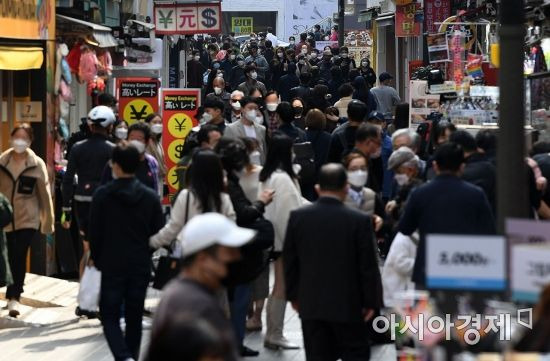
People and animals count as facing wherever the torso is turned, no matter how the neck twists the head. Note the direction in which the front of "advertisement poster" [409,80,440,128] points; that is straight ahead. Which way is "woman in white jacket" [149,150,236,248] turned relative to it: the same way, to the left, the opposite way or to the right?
the opposite way

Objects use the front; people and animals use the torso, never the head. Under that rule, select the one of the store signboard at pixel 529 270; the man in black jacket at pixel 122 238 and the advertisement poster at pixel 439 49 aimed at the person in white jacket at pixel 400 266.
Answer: the advertisement poster

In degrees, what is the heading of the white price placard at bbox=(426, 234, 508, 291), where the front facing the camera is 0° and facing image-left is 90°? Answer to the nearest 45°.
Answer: approximately 0°

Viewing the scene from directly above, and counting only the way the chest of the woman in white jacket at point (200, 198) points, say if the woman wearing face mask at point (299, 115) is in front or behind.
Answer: in front

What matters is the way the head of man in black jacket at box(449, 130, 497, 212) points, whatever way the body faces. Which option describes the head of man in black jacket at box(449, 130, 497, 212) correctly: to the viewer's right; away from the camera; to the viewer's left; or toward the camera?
away from the camera

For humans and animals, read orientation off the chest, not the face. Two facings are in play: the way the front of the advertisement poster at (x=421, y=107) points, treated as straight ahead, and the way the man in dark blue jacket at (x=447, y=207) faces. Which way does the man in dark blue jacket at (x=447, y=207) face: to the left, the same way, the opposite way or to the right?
the opposite way

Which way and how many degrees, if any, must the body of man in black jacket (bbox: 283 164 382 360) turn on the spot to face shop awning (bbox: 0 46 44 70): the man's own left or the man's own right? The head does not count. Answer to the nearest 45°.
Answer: approximately 45° to the man's own left

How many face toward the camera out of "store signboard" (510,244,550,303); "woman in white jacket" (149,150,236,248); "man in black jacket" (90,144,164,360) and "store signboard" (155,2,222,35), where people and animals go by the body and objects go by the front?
2

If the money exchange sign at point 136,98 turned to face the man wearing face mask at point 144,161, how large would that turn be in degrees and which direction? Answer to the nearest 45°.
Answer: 0° — it already faces them

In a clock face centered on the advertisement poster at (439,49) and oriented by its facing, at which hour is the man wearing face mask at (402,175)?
The man wearing face mask is roughly at 12 o'clock from the advertisement poster.

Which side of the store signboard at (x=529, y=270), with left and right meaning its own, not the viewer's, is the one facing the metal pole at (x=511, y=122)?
back
